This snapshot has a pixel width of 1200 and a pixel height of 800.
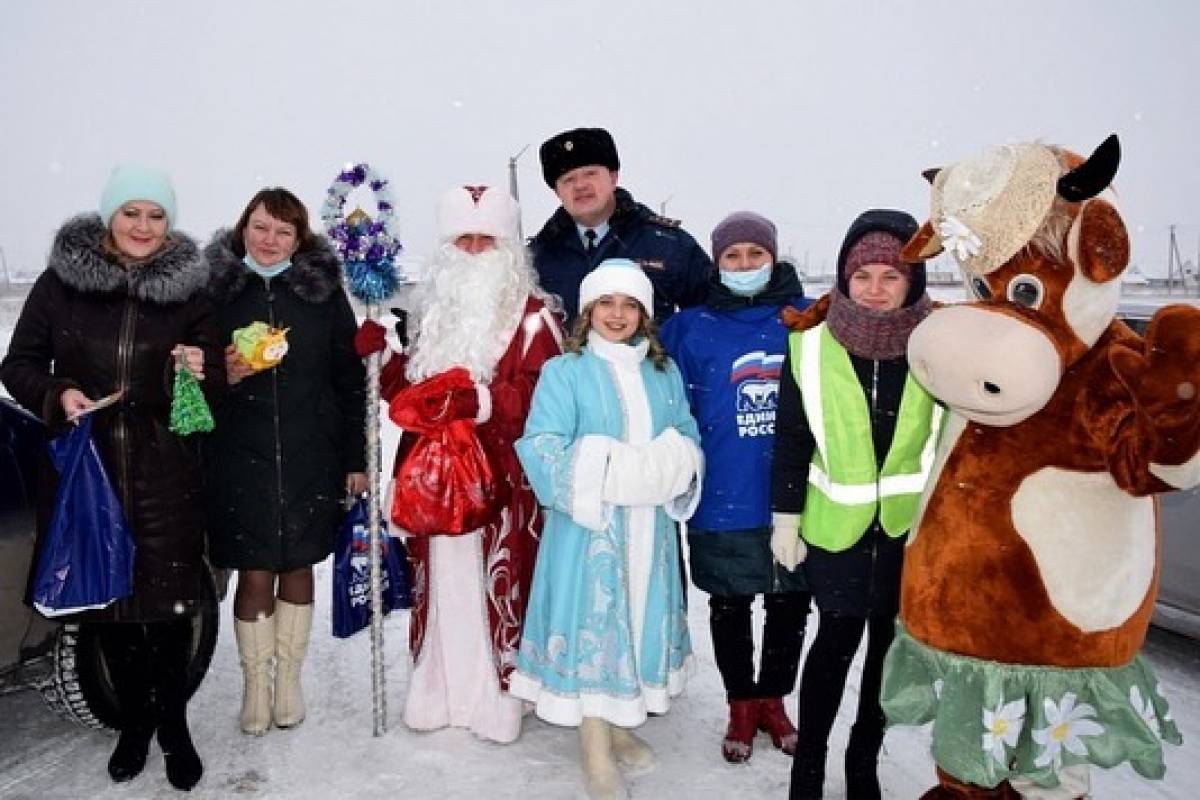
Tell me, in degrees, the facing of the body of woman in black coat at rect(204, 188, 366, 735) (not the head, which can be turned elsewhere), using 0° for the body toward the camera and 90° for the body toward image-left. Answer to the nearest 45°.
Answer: approximately 0°

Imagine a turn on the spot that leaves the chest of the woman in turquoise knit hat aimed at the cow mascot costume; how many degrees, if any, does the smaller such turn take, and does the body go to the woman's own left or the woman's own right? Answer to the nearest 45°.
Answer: approximately 45° to the woman's own left

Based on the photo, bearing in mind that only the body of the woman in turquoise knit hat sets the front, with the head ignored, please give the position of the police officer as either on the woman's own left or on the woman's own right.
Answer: on the woman's own left

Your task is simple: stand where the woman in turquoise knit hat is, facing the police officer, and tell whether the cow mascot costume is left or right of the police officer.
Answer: right

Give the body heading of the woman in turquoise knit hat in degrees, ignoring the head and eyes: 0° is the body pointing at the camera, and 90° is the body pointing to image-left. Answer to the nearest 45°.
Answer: approximately 0°

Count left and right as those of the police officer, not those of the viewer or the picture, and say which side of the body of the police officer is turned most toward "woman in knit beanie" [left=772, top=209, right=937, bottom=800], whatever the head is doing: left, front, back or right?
left

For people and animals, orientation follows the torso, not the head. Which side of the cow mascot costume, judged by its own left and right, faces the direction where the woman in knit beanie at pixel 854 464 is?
right

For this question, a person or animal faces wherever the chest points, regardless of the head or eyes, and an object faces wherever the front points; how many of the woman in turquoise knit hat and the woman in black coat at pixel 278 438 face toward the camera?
2
